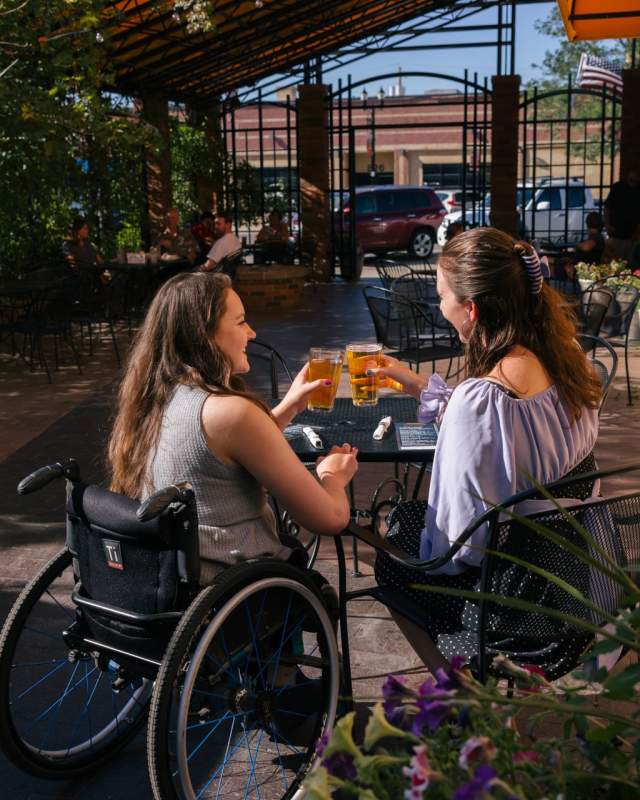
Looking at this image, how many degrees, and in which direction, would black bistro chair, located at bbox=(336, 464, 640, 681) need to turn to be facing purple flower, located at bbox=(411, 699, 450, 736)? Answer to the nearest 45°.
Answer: approximately 135° to its left

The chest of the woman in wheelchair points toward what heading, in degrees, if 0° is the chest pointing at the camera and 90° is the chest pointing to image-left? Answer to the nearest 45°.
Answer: approximately 225°

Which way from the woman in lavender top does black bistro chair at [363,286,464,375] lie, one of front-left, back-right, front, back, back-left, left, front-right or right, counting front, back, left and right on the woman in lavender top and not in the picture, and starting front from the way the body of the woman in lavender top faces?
front-right

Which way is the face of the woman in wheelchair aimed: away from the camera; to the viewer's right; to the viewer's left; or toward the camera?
to the viewer's right

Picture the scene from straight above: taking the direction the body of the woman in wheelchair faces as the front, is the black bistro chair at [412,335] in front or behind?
in front

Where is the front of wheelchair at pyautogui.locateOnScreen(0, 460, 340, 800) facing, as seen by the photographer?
facing away from the viewer and to the right of the viewer

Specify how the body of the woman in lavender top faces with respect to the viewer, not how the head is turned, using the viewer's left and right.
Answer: facing away from the viewer and to the left of the viewer

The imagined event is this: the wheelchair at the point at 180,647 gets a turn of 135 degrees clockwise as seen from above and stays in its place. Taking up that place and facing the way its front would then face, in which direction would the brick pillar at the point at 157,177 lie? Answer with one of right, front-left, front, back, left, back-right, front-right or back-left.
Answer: back

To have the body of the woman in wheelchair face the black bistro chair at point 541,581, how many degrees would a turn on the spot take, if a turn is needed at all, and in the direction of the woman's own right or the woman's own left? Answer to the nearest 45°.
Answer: approximately 45° to the woman's own right
